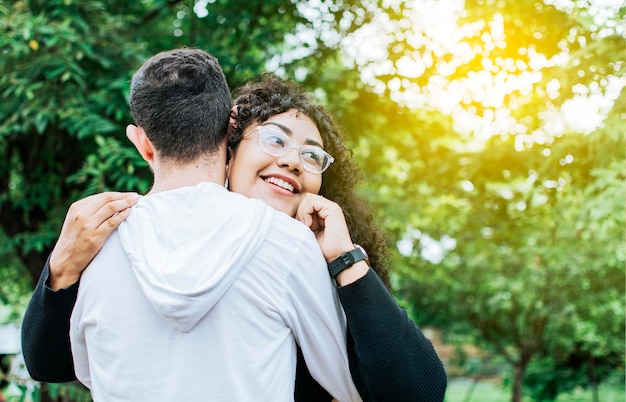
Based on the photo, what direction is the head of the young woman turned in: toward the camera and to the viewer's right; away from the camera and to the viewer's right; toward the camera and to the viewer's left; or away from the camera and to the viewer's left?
toward the camera and to the viewer's right

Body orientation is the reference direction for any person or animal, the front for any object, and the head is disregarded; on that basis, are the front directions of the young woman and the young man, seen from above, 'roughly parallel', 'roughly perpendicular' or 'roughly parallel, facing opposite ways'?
roughly parallel, facing opposite ways

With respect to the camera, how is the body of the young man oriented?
away from the camera

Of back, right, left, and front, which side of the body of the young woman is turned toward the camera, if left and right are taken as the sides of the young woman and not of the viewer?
front
